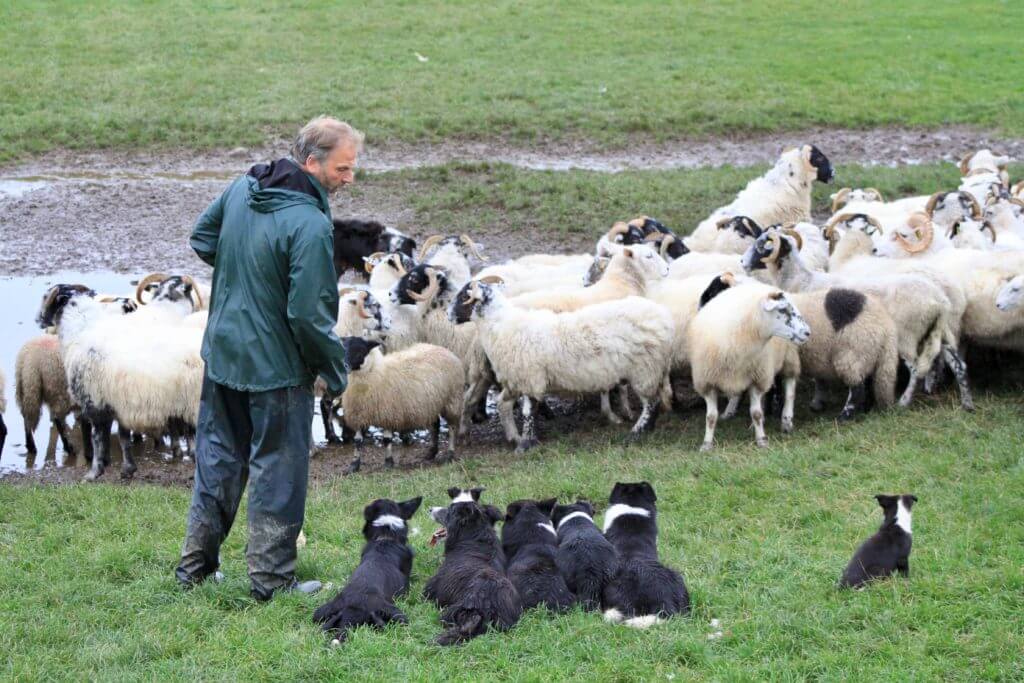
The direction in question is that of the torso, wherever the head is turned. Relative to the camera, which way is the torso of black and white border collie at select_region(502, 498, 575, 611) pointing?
away from the camera

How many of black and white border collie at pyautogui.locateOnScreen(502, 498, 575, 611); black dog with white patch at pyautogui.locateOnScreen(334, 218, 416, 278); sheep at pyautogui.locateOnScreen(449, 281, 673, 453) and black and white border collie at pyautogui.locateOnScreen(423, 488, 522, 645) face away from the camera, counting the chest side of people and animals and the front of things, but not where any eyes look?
2

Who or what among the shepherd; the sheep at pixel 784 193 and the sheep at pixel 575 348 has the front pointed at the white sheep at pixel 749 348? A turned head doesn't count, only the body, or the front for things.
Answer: the shepherd

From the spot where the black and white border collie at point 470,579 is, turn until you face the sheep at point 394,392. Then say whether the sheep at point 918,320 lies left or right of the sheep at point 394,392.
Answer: right

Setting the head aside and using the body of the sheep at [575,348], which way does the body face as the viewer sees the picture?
to the viewer's left

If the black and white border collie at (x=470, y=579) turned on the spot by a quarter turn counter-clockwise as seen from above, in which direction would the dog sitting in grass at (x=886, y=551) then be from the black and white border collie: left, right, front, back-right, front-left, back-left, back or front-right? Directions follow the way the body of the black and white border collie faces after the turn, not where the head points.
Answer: back

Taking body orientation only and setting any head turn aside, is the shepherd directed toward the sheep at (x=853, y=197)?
yes

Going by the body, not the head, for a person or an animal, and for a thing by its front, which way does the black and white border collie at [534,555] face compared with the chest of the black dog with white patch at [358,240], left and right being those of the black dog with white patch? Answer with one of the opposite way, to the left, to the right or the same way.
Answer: to the left

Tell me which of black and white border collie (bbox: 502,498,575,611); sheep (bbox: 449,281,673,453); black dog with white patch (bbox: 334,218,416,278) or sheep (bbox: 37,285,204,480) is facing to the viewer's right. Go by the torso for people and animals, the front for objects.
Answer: the black dog with white patch

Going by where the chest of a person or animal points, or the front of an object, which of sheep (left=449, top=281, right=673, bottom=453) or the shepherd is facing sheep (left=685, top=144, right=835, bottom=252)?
the shepherd

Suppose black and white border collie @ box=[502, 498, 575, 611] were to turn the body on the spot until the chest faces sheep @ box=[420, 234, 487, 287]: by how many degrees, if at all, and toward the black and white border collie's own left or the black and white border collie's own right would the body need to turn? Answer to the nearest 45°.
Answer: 0° — it already faces it

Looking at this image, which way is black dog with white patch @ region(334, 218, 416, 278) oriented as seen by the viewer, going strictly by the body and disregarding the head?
to the viewer's right

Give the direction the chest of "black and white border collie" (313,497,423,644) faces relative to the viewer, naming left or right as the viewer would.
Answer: facing away from the viewer and to the right of the viewer

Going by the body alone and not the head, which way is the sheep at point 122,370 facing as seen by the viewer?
to the viewer's left

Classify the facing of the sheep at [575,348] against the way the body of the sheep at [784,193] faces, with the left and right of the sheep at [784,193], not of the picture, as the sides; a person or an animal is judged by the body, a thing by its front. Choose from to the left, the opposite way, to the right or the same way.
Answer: the opposite way

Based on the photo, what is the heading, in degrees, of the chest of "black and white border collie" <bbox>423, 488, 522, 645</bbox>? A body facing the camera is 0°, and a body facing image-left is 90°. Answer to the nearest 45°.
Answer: approximately 180°

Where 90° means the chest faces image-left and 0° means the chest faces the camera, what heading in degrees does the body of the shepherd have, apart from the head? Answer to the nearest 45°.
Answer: approximately 225°

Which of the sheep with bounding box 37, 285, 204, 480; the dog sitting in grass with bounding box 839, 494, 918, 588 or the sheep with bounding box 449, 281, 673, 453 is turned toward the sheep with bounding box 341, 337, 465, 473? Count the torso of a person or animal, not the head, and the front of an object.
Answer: the sheep with bounding box 449, 281, 673, 453
